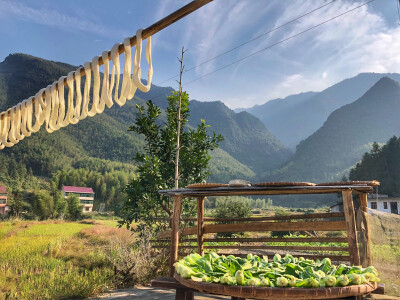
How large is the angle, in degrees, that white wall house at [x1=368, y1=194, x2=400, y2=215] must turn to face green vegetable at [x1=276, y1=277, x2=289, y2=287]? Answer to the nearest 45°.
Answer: approximately 45° to its left

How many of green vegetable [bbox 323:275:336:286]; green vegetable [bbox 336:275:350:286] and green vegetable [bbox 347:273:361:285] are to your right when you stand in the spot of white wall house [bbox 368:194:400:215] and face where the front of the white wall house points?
0

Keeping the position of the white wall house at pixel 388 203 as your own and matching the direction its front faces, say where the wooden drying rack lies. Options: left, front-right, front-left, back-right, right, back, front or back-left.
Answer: front-left

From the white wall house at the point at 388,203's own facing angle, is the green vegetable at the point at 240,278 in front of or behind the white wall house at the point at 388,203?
in front

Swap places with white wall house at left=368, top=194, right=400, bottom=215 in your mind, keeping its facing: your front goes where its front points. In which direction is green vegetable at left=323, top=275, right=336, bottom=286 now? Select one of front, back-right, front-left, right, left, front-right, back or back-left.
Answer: front-left

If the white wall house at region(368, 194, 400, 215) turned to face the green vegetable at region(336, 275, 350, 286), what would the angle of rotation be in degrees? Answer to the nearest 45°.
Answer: approximately 45° to its left

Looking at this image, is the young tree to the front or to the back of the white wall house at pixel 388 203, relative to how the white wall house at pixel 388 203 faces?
to the front

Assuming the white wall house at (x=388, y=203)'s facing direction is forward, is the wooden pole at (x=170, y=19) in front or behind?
in front
